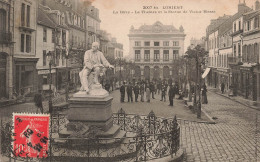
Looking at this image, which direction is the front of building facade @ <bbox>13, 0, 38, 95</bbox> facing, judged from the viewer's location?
facing the viewer and to the right of the viewer

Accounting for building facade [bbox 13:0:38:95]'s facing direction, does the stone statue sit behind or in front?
in front
